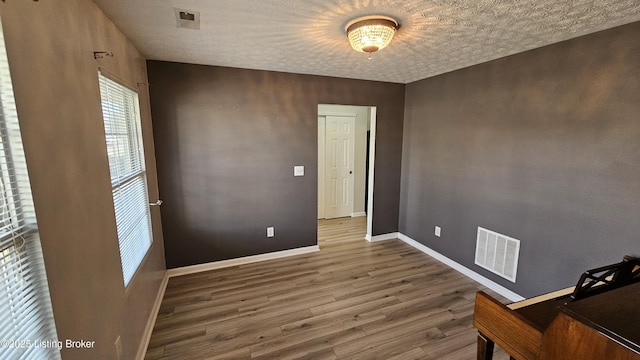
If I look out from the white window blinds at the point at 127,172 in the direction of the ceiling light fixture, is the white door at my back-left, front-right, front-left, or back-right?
front-left

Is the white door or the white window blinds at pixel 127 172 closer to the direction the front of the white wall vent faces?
the white window blinds

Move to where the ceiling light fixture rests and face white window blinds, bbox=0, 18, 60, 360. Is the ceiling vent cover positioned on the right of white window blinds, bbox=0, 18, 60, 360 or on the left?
right

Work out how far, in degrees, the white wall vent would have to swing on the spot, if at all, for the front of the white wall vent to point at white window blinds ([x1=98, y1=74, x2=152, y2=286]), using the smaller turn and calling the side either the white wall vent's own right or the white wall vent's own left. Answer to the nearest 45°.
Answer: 0° — it already faces it

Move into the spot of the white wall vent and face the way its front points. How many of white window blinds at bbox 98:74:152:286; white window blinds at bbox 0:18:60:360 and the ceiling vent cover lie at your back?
0

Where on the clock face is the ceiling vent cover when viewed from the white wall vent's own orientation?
The ceiling vent cover is roughly at 12 o'clock from the white wall vent.

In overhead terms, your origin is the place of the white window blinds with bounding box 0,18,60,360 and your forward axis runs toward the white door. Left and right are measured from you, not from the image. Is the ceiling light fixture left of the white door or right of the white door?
right

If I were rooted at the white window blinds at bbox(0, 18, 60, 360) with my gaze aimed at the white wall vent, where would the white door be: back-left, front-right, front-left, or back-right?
front-left

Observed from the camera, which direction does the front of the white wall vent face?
facing the viewer and to the left of the viewer

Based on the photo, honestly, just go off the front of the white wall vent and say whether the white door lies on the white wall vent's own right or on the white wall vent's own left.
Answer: on the white wall vent's own right

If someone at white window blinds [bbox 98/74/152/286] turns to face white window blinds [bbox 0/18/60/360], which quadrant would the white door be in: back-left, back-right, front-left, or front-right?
back-left

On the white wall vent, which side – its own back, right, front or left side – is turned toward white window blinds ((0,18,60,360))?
front
